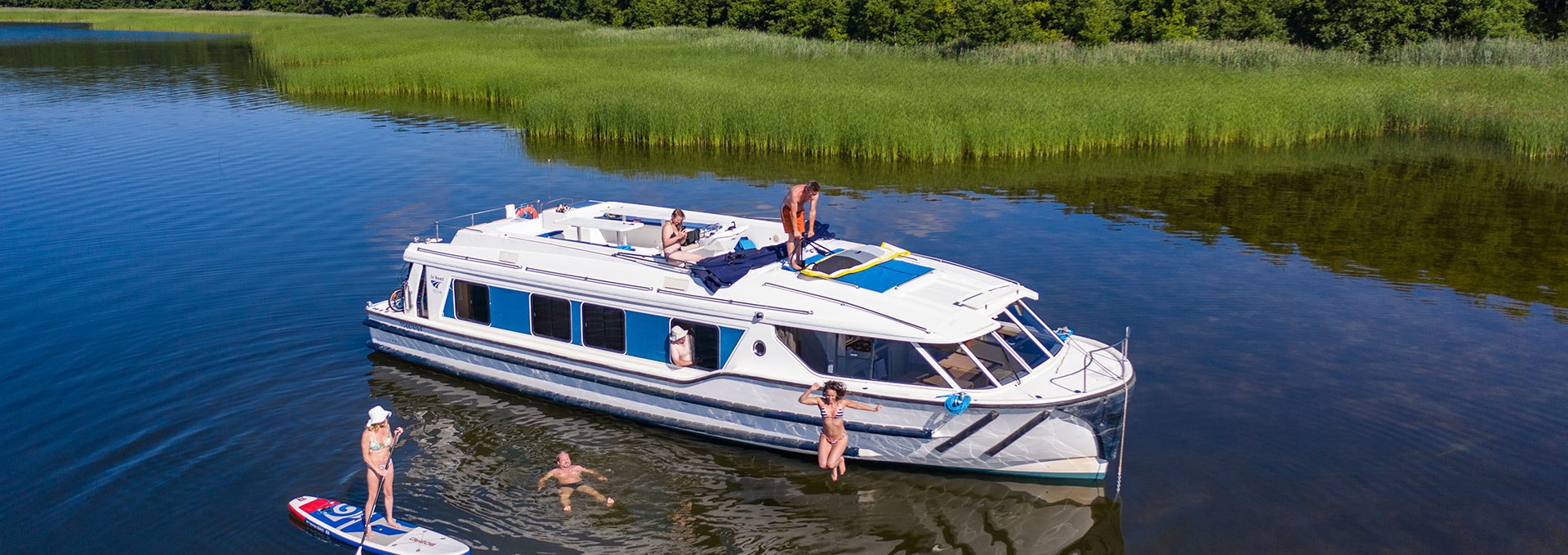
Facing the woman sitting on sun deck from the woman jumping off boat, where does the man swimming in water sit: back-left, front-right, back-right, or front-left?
front-left

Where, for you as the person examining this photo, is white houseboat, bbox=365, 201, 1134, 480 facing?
facing the viewer and to the right of the viewer

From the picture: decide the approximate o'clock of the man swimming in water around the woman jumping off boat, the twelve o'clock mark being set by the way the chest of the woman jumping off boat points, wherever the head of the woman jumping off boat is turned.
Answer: The man swimming in water is roughly at 3 o'clock from the woman jumping off boat.

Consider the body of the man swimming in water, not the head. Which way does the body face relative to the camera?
toward the camera

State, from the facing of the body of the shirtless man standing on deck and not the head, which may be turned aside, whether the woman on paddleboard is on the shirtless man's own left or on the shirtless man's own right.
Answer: on the shirtless man's own right

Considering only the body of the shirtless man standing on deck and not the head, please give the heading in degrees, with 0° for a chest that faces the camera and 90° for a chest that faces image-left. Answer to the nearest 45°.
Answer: approximately 315°

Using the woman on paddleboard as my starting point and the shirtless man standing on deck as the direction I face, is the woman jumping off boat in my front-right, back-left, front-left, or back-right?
front-right

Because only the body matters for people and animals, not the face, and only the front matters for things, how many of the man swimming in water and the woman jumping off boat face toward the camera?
2

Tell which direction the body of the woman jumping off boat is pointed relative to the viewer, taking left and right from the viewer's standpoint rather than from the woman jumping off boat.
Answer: facing the viewer

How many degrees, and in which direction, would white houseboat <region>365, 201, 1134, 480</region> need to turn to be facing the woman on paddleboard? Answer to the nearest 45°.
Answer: approximately 90° to its right

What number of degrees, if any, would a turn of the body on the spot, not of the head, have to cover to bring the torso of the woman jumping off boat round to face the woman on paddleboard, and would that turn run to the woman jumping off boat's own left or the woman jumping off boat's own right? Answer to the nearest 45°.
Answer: approximately 90° to the woman jumping off boat's own right
